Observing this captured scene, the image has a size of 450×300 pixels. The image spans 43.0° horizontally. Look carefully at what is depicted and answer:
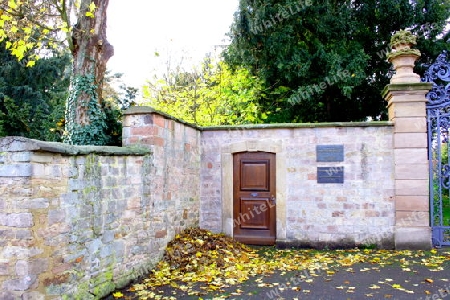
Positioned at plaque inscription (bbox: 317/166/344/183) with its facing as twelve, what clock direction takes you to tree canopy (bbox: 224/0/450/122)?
The tree canopy is roughly at 6 o'clock from the plaque inscription.

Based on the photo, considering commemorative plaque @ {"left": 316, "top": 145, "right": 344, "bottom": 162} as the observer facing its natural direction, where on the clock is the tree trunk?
The tree trunk is roughly at 2 o'clock from the commemorative plaque.

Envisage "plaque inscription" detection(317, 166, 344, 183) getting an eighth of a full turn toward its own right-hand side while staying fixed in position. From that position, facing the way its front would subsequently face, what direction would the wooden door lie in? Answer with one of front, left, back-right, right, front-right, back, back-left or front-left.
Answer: front-right

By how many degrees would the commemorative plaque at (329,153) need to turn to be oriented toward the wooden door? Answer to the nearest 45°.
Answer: approximately 90° to its right

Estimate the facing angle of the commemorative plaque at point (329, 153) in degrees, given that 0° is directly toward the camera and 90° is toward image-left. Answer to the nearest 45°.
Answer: approximately 0°

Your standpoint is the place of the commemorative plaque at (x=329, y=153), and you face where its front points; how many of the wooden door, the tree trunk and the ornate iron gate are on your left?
1

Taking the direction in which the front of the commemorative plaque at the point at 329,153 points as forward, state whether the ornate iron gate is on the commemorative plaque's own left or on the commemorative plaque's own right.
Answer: on the commemorative plaque's own left

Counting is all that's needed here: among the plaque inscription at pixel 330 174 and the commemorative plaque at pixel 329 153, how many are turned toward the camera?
2

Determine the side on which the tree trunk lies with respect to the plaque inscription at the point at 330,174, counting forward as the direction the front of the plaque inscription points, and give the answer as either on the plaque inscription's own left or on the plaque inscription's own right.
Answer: on the plaque inscription's own right
